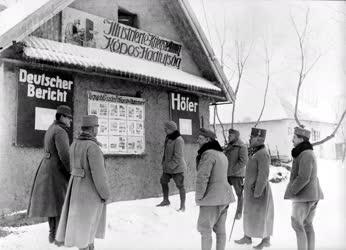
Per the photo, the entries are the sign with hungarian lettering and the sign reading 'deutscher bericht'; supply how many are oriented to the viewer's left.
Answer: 0

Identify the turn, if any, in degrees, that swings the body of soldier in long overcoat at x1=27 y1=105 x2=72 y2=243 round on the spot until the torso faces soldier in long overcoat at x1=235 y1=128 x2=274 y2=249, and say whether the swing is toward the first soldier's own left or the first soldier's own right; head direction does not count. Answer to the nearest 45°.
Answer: approximately 45° to the first soldier's own right

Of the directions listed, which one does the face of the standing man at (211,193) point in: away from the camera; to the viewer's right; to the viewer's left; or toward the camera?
to the viewer's left

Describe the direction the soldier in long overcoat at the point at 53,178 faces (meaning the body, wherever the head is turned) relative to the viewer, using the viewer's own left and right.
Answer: facing away from the viewer and to the right of the viewer

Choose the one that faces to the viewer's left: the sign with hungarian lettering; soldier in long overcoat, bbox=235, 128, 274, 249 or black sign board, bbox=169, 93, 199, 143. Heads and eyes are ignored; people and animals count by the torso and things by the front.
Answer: the soldier in long overcoat

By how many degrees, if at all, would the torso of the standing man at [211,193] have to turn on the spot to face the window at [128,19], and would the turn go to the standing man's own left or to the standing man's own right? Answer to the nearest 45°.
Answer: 0° — they already face it

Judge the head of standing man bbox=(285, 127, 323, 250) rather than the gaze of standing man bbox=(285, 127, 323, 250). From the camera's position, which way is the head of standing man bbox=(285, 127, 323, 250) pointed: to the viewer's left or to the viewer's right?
to the viewer's left

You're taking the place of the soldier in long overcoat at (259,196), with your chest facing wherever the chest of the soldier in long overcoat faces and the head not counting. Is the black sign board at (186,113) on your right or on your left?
on your right

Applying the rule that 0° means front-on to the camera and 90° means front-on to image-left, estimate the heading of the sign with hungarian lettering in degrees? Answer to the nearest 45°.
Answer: approximately 315°

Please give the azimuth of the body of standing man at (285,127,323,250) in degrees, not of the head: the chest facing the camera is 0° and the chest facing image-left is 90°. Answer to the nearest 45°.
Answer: approximately 90°
